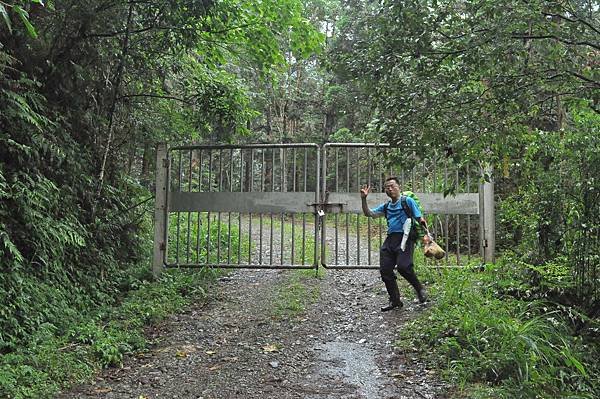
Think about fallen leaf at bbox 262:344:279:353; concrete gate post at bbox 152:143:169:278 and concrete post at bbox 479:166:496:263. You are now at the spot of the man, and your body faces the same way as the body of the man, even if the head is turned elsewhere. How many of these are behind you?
1

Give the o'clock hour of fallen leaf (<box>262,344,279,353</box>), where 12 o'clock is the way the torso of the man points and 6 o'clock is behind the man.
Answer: The fallen leaf is roughly at 12 o'clock from the man.

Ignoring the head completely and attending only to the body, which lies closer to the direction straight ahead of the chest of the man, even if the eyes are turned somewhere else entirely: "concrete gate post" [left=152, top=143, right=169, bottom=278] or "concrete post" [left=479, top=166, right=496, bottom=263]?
the concrete gate post

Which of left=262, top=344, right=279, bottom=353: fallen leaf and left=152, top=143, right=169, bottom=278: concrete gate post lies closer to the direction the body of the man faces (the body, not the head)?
the fallen leaf

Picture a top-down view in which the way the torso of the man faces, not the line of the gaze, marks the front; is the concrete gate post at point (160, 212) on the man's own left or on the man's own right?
on the man's own right

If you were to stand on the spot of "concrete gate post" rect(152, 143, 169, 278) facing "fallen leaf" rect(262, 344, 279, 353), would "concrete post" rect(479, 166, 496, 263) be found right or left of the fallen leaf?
left

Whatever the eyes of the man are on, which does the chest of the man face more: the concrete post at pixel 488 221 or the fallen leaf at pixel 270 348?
the fallen leaf

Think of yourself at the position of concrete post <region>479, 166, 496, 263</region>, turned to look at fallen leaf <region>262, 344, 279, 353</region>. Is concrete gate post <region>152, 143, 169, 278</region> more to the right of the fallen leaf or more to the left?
right

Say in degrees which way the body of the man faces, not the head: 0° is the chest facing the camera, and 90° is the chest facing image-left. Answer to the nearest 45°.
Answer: approximately 45°

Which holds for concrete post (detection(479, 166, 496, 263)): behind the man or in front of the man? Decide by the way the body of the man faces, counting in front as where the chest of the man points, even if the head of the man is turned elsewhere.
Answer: behind
